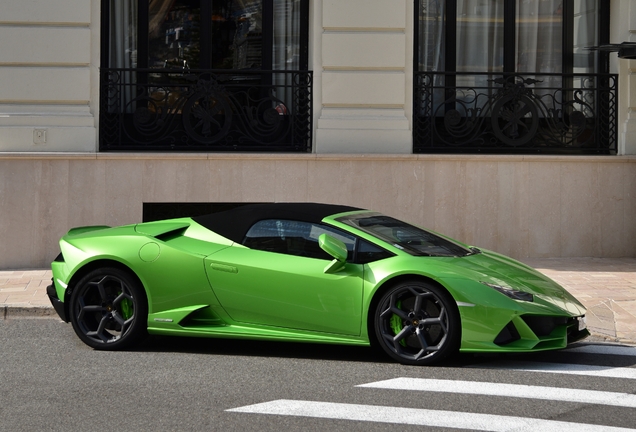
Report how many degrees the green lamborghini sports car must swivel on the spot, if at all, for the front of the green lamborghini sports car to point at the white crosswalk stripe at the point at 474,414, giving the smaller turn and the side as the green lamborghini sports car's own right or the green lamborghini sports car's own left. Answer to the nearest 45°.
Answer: approximately 45° to the green lamborghini sports car's own right

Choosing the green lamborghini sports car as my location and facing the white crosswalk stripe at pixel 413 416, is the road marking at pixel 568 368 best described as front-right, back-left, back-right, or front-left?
front-left

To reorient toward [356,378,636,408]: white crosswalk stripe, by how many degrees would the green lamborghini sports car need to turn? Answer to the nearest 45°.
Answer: approximately 45° to its right

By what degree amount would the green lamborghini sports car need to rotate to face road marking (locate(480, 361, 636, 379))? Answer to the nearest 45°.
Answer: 0° — it already faces it

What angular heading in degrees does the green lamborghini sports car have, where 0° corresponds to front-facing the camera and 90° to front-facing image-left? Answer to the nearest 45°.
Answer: approximately 270°

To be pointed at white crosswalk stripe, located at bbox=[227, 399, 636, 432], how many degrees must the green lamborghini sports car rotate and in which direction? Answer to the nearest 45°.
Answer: approximately 90° to its right
